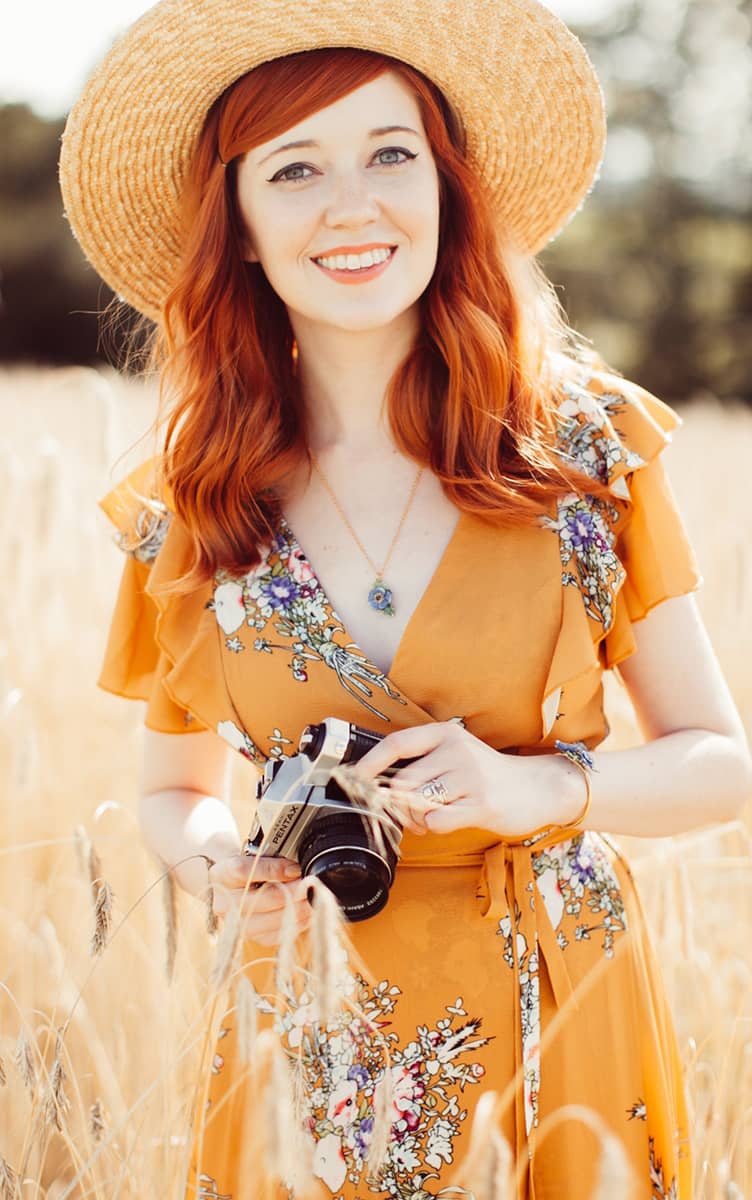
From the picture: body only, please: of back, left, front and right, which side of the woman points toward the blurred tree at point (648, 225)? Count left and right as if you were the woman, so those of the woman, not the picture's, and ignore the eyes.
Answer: back

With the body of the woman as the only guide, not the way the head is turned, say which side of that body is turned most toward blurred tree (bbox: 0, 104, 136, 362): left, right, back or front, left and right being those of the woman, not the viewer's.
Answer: back

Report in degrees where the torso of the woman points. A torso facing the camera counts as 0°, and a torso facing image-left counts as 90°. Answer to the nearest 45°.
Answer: approximately 0°
